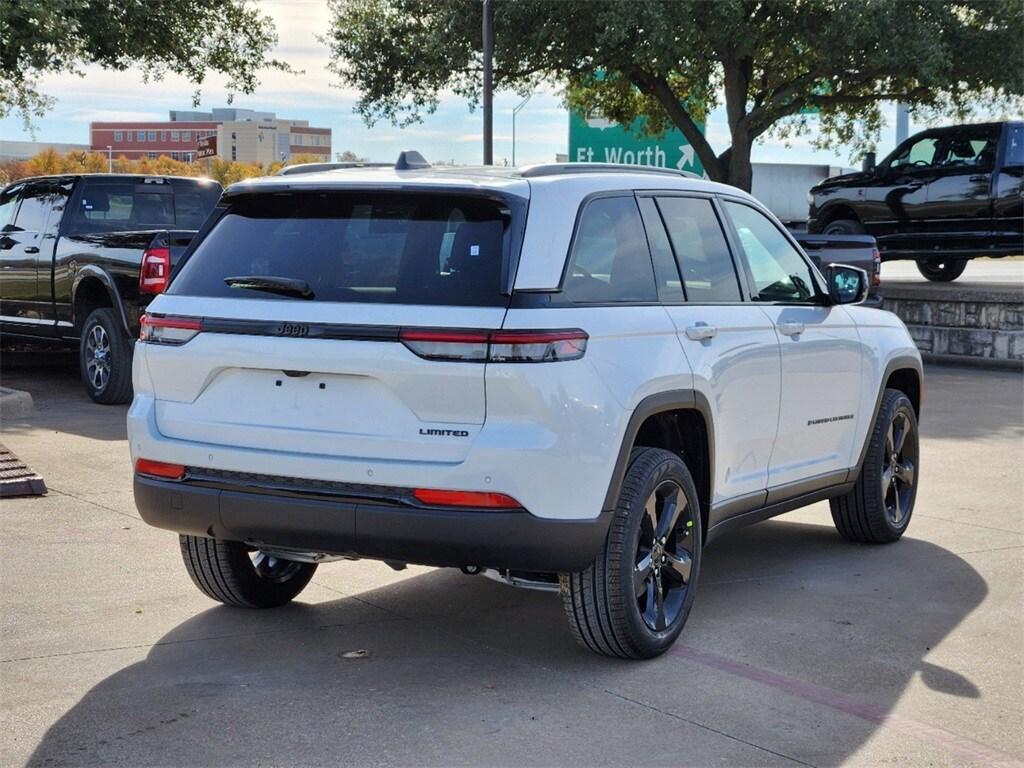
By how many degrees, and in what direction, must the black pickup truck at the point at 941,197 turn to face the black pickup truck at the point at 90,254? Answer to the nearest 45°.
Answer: approximately 45° to its left

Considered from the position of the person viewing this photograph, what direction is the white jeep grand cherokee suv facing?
facing away from the viewer and to the right of the viewer

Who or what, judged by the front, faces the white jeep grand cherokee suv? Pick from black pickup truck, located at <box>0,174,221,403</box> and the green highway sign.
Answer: the green highway sign

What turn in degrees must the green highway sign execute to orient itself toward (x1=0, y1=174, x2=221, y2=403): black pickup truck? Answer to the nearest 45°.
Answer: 0° — it already faces it

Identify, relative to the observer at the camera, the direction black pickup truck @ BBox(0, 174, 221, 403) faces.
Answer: facing away from the viewer and to the left of the viewer

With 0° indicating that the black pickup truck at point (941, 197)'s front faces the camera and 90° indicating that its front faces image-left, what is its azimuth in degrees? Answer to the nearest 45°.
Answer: approximately 90°

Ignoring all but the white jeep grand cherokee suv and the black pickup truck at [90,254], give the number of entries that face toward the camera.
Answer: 0

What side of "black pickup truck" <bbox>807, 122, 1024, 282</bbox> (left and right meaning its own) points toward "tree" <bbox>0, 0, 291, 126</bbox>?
front

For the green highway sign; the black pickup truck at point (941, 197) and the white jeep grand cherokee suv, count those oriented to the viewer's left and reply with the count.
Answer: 1

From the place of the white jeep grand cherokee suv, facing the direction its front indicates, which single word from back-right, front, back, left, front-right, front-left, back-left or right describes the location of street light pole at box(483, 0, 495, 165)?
front-left

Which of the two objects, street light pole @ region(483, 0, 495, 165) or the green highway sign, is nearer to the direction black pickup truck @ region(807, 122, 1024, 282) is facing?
the street light pole
